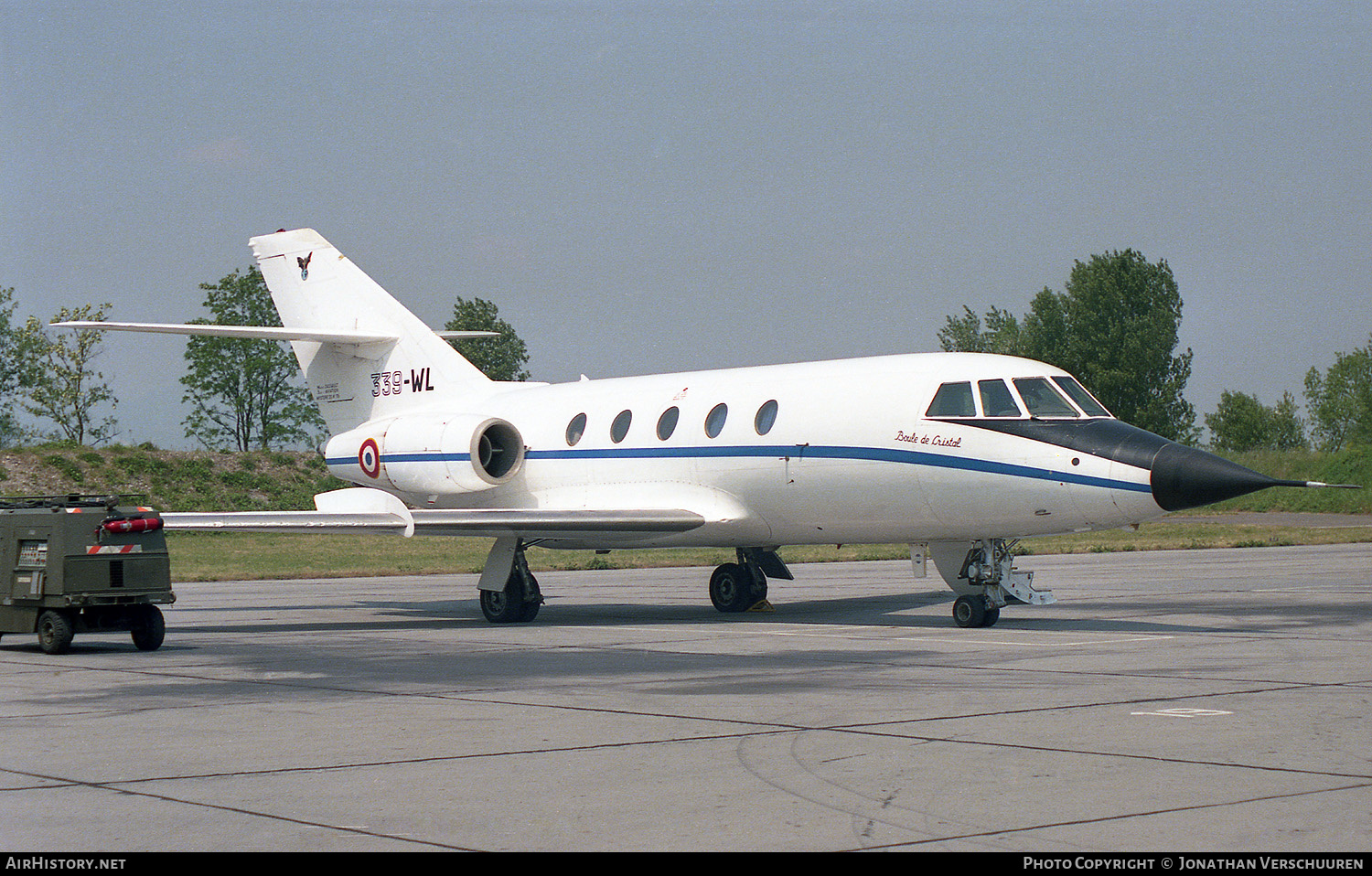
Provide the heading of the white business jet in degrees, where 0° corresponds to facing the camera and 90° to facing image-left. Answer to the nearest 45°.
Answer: approximately 315°
